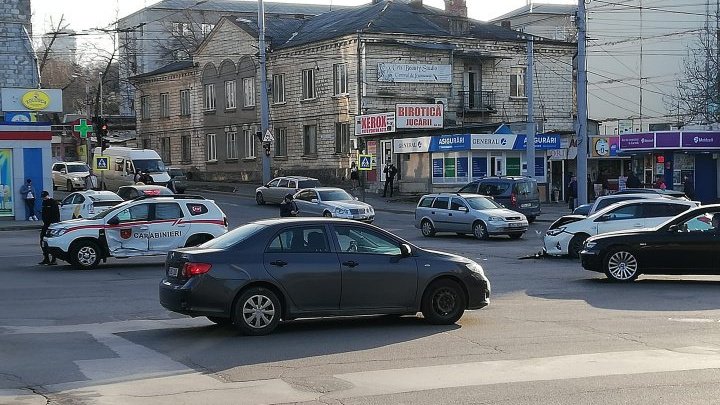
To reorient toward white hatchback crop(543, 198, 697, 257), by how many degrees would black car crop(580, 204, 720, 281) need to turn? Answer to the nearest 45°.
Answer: approximately 90° to its right

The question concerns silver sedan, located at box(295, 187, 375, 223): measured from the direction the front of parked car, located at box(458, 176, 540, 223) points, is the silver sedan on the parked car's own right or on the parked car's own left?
on the parked car's own left

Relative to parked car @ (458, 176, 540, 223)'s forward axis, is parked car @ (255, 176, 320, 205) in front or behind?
in front

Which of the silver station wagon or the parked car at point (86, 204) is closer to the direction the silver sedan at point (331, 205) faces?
the silver station wagon

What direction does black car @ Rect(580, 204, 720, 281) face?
to the viewer's left

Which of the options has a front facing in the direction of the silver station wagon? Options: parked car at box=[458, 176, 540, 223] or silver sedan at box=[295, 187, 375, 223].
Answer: the silver sedan

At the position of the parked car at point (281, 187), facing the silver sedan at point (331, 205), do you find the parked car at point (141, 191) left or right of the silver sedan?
right

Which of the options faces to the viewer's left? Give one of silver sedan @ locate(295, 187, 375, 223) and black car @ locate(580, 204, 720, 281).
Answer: the black car

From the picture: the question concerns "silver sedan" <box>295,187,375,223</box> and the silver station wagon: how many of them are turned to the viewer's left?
0

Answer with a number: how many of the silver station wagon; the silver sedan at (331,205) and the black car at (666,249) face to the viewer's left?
1

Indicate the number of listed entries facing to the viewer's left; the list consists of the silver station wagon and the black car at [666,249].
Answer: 1
